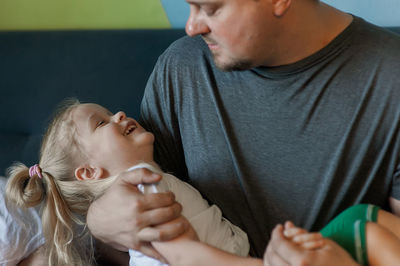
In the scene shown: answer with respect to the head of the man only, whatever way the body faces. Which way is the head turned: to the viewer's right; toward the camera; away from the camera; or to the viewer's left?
to the viewer's left

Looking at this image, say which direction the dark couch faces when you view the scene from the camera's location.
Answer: facing the viewer
